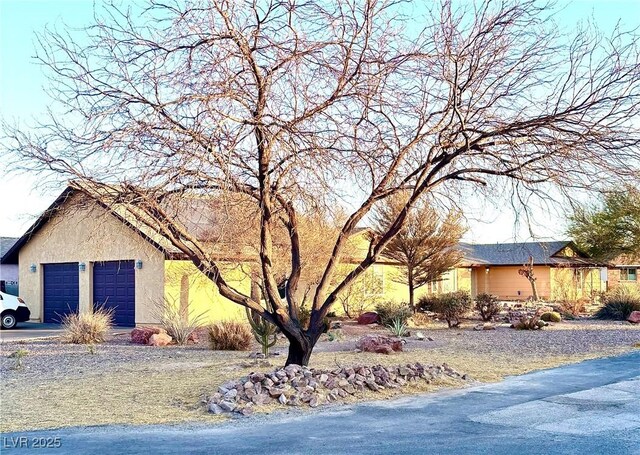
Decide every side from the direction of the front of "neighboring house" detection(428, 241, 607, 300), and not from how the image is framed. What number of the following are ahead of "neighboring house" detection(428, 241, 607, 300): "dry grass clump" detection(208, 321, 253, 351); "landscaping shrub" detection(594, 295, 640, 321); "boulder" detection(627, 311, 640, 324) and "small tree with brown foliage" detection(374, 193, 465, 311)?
4

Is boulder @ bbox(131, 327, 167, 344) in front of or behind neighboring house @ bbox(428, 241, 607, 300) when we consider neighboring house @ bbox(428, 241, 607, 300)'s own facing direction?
in front

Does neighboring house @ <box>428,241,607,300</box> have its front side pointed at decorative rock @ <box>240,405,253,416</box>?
yes

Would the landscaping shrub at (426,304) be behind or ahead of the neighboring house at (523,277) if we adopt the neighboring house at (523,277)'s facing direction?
ahead

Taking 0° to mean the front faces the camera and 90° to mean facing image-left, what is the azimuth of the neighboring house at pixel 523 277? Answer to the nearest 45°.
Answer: approximately 0°

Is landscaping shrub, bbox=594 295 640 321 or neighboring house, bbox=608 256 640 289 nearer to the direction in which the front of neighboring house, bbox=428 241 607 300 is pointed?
the landscaping shrub

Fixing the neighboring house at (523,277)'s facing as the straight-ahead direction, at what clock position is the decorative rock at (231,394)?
The decorative rock is roughly at 12 o'clock from the neighboring house.

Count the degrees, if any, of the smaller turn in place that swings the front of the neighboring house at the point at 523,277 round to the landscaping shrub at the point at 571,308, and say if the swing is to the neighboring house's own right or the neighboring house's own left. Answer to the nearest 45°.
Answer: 0° — it already faces it

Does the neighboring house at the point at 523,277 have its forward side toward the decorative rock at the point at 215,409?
yes

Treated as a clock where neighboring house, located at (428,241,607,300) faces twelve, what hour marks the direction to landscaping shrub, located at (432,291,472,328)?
The landscaping shrub is roughly at 12 o'clock from the neighboring house.
